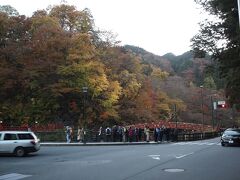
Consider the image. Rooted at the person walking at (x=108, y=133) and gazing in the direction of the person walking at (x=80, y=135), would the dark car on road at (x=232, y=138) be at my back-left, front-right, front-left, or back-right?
back-left
